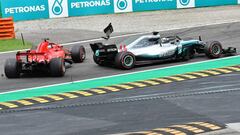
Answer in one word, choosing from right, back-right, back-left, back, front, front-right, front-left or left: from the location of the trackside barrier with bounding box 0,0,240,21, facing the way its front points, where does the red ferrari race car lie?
front

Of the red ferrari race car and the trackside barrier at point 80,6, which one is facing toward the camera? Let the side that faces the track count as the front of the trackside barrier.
the trackside barrier

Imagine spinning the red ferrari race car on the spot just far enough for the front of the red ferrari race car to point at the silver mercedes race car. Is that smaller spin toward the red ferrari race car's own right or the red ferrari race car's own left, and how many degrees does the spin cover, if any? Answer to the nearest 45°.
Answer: approximately 45° to the red ferrari race car's own right

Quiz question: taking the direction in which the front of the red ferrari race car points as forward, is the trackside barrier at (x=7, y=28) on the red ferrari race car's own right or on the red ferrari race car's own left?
on the red ferrari race car's own left

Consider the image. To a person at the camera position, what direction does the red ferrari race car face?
facing away from the viewer and to the right of the viewer

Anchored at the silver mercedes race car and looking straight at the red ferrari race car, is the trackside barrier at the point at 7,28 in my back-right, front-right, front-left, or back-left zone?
front-right

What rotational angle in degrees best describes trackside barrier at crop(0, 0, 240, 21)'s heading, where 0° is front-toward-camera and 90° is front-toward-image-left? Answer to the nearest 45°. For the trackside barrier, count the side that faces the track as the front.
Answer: approximately 0°

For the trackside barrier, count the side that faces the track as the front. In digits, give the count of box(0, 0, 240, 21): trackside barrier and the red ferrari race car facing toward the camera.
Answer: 1

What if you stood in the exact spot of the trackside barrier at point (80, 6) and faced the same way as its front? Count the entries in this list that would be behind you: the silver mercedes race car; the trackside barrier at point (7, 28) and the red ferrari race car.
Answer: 0

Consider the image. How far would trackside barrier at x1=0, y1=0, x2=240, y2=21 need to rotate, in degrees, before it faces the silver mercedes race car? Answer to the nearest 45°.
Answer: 0° — it already faces it
